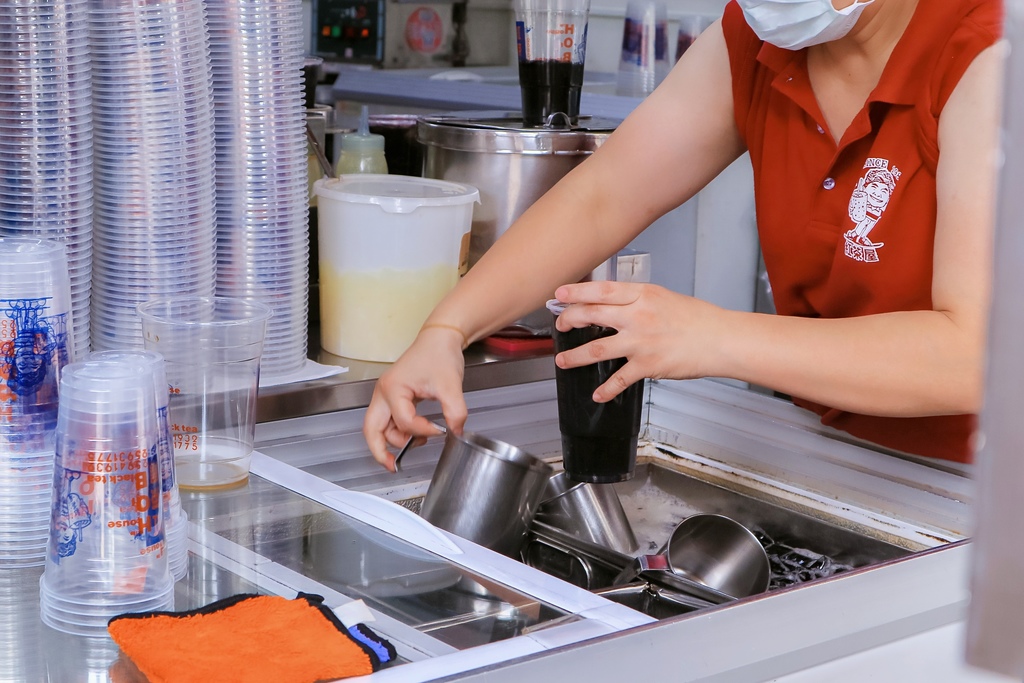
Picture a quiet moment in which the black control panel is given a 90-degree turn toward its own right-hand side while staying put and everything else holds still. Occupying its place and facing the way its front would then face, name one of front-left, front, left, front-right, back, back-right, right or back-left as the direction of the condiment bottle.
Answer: left

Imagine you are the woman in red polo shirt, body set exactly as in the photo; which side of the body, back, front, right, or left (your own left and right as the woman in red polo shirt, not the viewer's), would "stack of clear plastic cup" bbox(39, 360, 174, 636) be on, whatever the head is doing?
front

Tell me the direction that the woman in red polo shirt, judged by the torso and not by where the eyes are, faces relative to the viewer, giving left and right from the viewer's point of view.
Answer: facing the viewer and to the left of the viewer

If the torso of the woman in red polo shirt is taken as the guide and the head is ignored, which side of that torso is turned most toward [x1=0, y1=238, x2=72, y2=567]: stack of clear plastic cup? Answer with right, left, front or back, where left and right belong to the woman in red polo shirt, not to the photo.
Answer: front

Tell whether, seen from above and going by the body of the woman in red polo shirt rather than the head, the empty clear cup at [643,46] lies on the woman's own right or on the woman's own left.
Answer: on the woman's own right

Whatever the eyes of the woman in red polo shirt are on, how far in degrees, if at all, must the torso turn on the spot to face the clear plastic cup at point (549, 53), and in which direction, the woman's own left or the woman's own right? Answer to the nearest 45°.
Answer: approximately 90° to the woman's own right

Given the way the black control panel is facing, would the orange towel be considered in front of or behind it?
in front

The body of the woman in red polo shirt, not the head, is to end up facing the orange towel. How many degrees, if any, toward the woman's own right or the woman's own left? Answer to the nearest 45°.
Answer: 0° — they already face it

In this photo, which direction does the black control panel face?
toward the camera

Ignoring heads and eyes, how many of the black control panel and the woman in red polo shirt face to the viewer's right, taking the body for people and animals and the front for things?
0

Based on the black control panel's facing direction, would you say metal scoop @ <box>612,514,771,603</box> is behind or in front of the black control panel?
in front

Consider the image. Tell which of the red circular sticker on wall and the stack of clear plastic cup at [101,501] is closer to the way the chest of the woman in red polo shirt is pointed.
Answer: the stack of clear plastic cup

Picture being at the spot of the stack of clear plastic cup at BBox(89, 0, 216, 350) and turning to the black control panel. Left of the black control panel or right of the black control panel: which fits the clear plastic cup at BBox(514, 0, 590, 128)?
right

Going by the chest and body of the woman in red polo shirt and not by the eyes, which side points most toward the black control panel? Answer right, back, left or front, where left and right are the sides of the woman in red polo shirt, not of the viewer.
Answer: right

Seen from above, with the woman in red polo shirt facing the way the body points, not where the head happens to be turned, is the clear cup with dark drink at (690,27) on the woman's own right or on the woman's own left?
on the woman's own right

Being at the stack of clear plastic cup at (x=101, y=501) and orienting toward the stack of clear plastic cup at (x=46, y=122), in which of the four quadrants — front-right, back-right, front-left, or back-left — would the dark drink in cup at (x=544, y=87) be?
front-right

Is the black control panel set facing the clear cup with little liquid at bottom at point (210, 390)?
yes

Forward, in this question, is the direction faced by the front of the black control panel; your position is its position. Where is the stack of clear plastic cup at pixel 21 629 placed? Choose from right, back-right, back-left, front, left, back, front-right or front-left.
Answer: front
